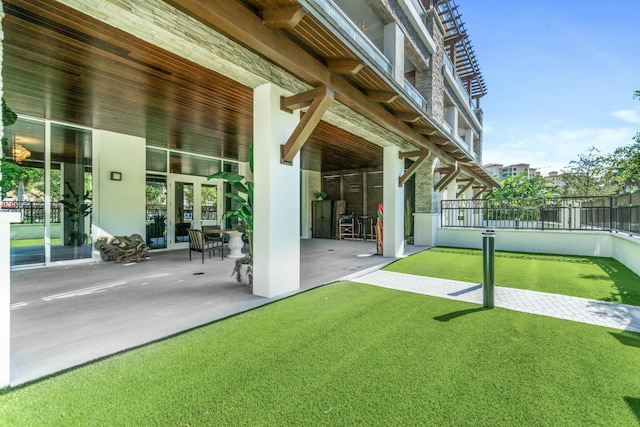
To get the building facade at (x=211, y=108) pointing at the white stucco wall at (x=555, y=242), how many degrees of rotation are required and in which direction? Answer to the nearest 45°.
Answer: approximately 45° to its left

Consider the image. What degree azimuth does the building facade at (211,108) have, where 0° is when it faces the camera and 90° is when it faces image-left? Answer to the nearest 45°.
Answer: approximately 315°

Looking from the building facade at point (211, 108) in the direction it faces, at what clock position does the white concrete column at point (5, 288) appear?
The white concrete column is roughly at 2 o'clock from the building facade.

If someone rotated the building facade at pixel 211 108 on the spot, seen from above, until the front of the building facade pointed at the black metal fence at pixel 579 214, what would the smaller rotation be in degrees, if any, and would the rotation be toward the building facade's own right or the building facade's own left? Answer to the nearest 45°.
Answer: approximately 45° to the building facade's own left

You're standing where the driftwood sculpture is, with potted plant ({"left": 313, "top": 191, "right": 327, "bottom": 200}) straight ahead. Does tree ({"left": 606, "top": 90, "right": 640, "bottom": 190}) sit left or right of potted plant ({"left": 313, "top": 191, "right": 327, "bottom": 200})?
right

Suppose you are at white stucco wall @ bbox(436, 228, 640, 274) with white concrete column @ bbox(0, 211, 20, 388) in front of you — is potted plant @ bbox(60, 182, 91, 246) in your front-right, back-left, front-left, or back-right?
front-right

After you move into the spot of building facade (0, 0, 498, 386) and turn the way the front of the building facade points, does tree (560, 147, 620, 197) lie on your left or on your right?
on your left

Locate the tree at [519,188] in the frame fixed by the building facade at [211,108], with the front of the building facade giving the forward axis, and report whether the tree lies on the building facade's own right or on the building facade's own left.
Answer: on the building facade's own left
